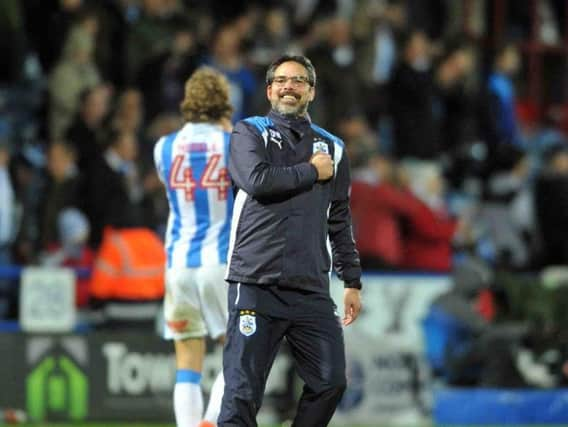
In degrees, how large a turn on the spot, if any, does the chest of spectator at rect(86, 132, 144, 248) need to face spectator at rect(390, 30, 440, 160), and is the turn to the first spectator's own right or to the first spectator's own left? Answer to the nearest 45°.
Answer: approximately 90° to the first spectator's own left

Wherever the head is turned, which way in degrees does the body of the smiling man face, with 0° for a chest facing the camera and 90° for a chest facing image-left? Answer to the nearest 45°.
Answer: approximately 0°

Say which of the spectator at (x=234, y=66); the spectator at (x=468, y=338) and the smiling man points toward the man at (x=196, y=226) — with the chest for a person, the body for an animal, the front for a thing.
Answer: the spectator at (x=234, y=66)

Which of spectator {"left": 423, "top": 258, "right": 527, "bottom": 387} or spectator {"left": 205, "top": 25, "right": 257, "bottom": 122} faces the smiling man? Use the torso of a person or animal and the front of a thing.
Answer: spectator {"left": 205, "top": 25, "right": 257, "bottom": 122}

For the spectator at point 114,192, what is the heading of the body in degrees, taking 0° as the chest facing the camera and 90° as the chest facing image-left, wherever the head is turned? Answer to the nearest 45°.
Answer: approximately 315°

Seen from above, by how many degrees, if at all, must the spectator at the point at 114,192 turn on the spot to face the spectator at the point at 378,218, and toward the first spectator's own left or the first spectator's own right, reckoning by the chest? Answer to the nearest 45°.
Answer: approximately 45° to the first spectator's own left

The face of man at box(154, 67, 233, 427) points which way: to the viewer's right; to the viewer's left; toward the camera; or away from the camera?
away from the camera

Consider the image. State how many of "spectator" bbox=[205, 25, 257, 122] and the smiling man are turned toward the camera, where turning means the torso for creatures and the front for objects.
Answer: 2
